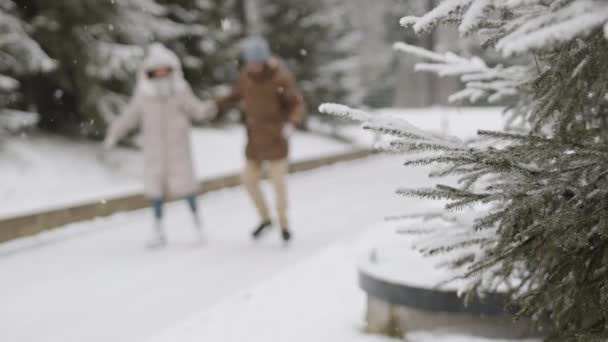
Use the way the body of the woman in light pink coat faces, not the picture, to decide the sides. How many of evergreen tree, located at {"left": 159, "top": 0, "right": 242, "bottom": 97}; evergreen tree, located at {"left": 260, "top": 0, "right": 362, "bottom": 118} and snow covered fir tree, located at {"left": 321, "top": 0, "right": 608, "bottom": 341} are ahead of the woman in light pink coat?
1

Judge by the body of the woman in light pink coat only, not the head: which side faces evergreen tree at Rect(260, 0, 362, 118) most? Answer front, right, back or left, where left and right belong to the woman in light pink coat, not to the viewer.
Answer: back

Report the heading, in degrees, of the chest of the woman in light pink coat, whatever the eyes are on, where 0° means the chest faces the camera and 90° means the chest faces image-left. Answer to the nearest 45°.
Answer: approximately 0°

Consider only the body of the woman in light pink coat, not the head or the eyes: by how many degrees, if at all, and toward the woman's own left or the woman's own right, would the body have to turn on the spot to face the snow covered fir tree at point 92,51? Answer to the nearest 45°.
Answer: approximately 180°

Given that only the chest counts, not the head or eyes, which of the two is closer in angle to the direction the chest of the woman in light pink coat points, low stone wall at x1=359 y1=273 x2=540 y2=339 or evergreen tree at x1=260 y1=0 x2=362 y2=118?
the low stone wall

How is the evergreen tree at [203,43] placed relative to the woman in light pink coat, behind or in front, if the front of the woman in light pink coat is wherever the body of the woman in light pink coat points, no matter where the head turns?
behind

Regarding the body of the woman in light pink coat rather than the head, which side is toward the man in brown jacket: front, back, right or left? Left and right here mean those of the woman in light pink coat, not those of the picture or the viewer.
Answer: left
